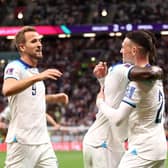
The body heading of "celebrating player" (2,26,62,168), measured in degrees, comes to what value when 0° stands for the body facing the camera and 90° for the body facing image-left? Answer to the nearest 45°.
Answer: approximately 315°
